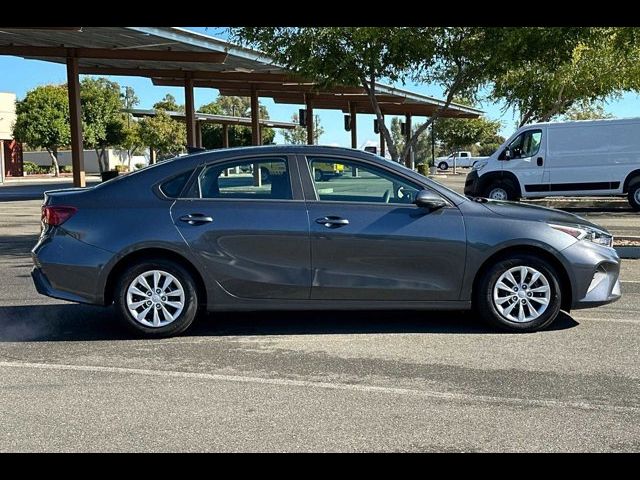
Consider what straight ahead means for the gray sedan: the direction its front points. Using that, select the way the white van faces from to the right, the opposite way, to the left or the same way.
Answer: the opposite way

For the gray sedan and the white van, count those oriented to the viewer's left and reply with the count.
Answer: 1

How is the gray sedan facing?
to the viewer's right

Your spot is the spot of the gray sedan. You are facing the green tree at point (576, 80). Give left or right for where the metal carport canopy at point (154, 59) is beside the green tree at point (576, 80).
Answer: left

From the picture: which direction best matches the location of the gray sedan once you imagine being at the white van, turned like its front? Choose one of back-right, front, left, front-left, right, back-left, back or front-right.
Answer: left

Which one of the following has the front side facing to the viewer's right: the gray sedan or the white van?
the gray sedan

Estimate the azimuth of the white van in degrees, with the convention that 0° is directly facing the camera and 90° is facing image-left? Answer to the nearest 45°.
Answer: approximately 90°

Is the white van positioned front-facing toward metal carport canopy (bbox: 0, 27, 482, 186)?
yes

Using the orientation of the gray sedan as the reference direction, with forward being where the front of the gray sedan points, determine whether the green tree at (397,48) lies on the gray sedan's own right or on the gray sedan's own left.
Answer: on the gray sedan's own left

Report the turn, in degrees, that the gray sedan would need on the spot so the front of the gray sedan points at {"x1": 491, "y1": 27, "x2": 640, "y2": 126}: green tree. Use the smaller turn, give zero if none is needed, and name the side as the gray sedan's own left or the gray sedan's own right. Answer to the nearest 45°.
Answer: approximately 45° to the gray sedan's own left

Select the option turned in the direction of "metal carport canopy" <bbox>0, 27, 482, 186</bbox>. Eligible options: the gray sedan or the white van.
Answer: the white van

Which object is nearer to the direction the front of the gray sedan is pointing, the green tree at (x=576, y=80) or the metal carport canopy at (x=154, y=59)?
the green tree

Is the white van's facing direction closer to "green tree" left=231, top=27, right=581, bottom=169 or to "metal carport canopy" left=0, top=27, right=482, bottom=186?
the metal carport canopy
